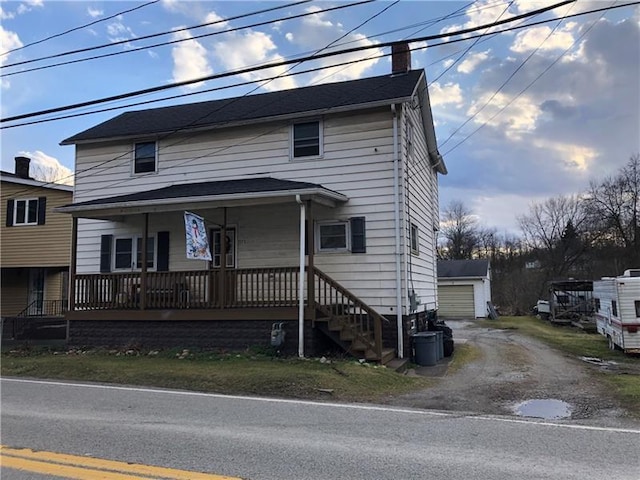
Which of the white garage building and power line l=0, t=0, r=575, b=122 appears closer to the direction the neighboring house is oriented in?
the power line

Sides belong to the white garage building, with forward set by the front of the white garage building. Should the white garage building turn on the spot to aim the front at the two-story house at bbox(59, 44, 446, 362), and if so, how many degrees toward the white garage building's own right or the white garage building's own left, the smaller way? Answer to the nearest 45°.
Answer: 0° — it already faces it

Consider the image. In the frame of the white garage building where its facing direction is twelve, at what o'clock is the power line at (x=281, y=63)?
The power line is roughly at 12 o'clock from the white garage building.

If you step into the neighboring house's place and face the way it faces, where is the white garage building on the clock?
The white garage building is roughly at 7 o'clock from the neighboring house.

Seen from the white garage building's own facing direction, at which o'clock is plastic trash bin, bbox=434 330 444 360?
The plastic trash bin is roughly at 12 o'clock from the white garage building.

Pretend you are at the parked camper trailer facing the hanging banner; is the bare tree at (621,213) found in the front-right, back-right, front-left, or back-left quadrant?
back-right

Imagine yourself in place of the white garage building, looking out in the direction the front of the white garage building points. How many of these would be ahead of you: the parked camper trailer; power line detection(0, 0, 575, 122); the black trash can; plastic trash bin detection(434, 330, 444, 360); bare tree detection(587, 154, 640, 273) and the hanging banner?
5

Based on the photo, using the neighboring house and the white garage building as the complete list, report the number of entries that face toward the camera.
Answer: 2

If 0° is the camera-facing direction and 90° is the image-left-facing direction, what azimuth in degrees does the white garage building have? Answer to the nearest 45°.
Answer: approximately 0°

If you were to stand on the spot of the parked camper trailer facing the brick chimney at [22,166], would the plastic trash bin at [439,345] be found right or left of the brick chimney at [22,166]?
left
